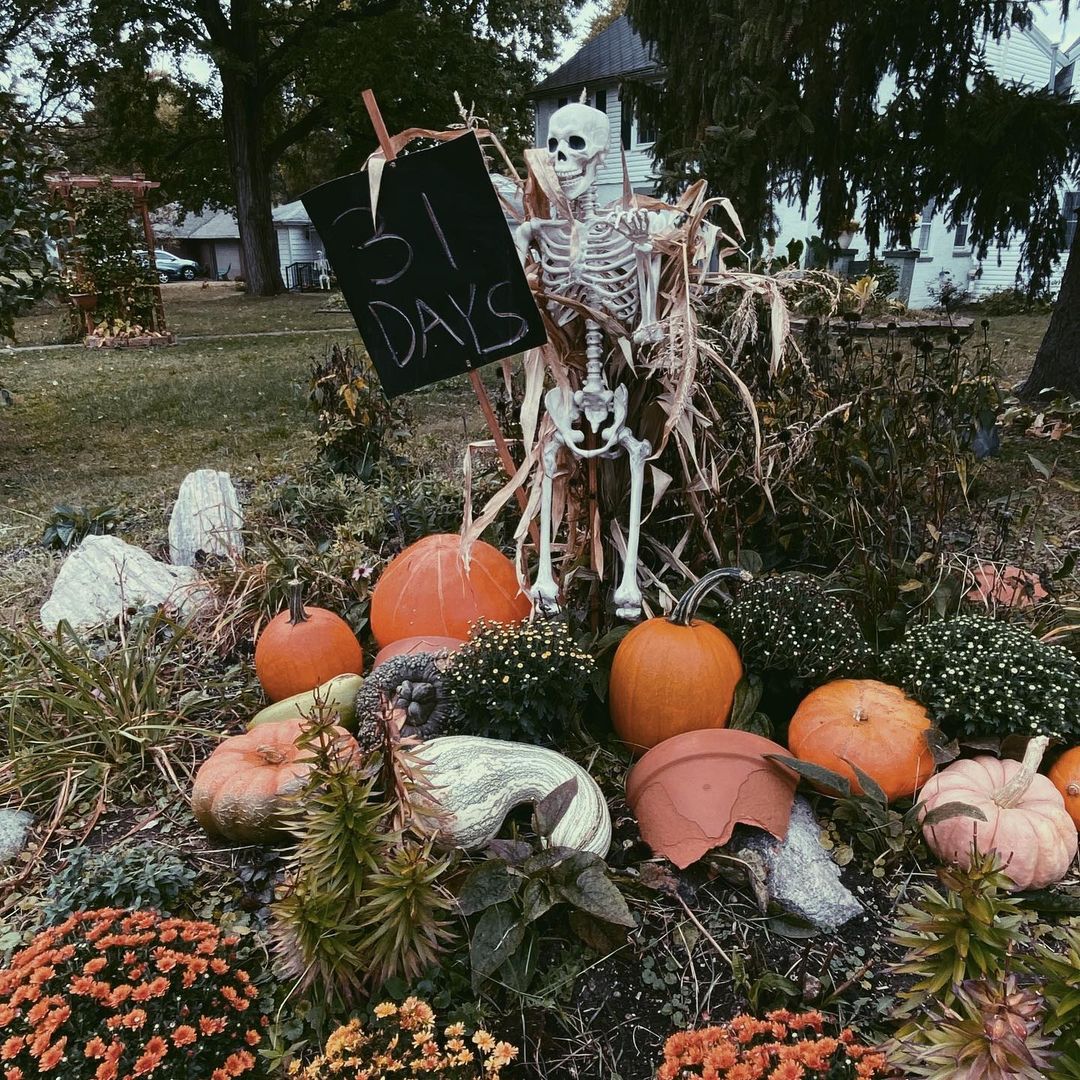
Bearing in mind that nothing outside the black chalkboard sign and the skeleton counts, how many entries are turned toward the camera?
2

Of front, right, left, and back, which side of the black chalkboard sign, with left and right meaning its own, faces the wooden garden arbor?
back

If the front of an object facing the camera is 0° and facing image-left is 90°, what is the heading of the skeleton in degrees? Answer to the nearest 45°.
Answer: approximately 0°

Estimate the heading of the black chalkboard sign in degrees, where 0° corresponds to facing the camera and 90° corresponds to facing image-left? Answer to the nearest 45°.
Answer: approximately 0°

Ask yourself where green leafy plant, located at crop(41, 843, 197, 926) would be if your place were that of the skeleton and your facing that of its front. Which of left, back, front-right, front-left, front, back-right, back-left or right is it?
front-right

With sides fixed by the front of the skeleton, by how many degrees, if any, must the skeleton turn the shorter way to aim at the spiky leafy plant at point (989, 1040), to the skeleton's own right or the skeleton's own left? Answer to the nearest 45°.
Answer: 0° — it already faces it
